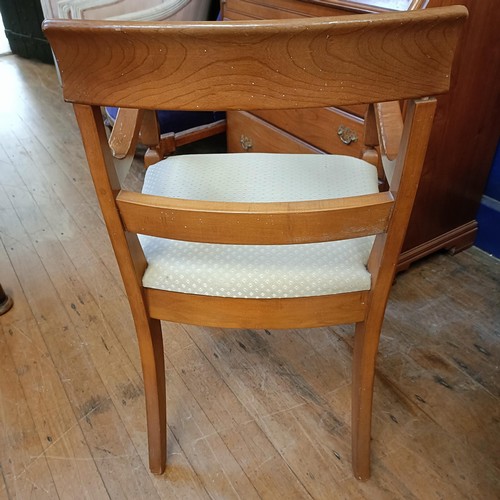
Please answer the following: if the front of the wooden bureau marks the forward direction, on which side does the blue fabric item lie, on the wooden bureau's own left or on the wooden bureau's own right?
on the wooden bureau's own right

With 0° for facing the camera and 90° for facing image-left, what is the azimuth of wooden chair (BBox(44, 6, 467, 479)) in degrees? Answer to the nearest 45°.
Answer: approximately 180°

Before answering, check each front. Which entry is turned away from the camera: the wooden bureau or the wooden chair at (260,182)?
the wooden chair

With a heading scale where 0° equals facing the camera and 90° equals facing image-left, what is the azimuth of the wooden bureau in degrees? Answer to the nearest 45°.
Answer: approximately 45°

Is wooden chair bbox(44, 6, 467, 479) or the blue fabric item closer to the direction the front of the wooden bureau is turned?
the wooden chair

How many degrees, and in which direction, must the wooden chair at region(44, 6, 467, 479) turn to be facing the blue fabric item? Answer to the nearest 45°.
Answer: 0° — it already faces it

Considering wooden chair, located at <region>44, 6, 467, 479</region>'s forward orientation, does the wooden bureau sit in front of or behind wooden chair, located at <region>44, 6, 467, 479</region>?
in front

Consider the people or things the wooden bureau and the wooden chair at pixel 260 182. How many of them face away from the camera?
1
